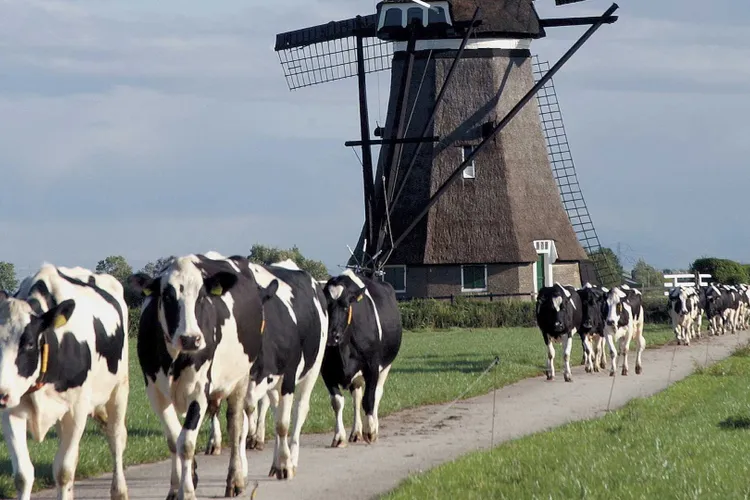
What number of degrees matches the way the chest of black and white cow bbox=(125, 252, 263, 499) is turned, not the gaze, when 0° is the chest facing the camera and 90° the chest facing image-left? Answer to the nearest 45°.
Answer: approximately 45°

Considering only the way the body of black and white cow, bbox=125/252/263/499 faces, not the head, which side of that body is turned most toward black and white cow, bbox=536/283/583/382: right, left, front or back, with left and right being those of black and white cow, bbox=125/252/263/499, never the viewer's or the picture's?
back

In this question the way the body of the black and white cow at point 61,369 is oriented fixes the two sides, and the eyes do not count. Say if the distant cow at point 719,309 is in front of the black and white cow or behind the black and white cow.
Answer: behind

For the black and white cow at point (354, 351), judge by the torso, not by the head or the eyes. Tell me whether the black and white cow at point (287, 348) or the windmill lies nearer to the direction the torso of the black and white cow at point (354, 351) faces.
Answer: the black and white cow

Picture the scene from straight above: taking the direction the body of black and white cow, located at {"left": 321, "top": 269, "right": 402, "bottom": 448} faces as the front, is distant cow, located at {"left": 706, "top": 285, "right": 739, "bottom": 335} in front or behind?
behind
